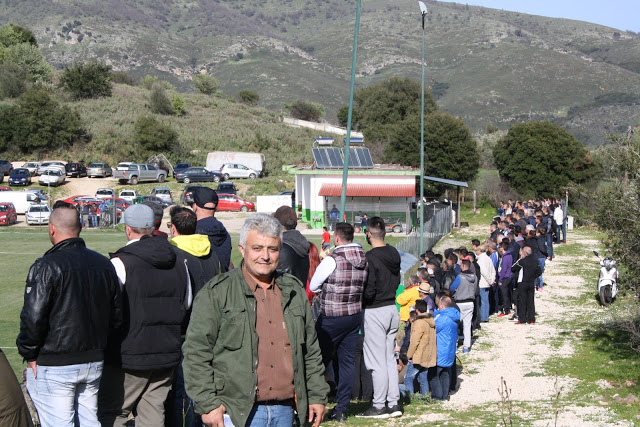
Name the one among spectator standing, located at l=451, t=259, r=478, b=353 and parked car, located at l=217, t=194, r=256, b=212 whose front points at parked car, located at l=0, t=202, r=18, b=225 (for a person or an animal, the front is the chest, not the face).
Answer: the spectator standing

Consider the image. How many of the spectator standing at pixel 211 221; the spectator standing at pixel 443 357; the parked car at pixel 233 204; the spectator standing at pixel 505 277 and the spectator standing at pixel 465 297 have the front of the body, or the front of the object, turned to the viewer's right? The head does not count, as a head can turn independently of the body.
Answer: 1

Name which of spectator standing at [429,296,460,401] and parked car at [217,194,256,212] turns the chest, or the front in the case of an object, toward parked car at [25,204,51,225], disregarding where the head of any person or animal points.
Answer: the spectator standing

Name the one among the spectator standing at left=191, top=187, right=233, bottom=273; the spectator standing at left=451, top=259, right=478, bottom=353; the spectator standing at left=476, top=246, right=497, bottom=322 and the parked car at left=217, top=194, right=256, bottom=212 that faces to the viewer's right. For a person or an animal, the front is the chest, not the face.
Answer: the parked car

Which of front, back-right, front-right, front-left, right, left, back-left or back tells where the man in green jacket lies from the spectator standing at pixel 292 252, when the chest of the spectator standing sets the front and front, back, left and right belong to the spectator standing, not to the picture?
back-left

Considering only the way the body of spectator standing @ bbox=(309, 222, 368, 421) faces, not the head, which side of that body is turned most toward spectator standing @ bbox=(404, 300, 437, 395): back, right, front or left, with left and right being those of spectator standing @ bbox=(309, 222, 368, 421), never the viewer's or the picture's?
right

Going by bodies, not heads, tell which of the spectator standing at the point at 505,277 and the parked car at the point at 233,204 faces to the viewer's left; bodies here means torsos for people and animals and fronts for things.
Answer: the spectator standing

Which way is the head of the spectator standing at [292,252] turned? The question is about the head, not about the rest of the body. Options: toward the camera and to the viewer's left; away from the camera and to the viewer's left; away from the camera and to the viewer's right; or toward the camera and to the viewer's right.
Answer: away from the camera and to the viewer's left

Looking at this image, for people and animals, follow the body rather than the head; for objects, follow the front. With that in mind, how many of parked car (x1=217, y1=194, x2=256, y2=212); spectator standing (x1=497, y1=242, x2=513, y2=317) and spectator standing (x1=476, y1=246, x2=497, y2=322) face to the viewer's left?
2

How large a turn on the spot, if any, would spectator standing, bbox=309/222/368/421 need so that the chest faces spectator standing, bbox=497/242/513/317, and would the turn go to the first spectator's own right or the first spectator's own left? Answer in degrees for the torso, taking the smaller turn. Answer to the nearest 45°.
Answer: approximately 45° to the first spectator's own right

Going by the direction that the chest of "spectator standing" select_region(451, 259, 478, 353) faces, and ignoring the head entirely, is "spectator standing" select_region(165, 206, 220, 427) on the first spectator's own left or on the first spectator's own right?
on the first spectator's own left

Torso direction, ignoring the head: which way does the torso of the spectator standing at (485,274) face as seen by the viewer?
to the viewer's left

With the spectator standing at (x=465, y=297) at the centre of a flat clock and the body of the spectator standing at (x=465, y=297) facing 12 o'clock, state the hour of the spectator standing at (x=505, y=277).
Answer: the spectator standing at (x=505, y=277) is roughly at 2 o'clock from the spectator standing at (x=465, y=297).

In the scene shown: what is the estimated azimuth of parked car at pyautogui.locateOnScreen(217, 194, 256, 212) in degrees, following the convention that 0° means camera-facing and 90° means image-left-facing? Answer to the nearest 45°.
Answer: approximately 270°

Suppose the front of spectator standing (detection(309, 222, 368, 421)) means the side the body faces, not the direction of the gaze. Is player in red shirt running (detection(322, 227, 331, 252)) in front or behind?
in front

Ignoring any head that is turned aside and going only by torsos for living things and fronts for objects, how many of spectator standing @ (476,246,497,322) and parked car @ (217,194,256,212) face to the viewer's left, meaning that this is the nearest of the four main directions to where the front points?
1

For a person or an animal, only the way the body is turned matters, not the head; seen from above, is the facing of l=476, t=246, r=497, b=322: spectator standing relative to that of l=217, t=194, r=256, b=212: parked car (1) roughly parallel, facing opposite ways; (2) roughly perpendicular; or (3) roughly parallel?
roughly parallel, facing opposite ways
